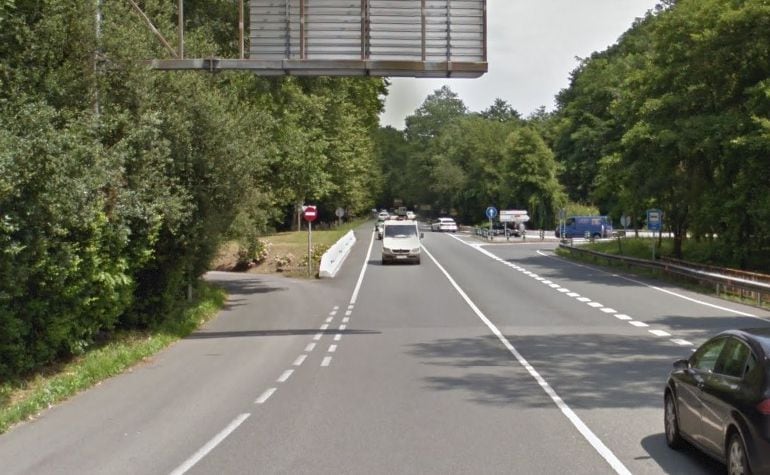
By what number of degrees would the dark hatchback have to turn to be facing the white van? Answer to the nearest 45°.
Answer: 0° — it already faces it

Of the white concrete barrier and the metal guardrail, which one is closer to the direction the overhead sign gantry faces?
the white concrete barrier

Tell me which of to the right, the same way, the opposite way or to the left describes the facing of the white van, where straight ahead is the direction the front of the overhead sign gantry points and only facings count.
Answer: the opposite way

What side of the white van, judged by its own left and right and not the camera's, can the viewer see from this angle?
front

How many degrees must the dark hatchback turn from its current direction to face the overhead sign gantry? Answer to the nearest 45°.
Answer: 0° — it already faces it

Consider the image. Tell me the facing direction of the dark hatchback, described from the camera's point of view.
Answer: facing away from the viewer and to the left of the viewer

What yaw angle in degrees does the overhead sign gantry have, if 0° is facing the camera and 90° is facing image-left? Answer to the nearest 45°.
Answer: approximately 180°

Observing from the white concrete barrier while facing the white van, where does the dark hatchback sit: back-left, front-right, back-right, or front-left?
back-right

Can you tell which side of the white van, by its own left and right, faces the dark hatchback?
front

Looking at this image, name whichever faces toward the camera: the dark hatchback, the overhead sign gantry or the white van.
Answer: the white van

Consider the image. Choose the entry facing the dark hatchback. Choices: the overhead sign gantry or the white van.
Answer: the white van

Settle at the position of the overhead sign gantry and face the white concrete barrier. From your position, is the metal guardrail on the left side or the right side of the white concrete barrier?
right

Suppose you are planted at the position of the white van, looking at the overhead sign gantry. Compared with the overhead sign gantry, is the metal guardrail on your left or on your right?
left

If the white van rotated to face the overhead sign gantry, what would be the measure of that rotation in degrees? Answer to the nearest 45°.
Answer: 0° — it already faces it

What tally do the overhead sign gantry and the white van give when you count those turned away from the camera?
1

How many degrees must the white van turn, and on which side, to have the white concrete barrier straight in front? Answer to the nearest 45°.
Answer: approximately 45° to its right

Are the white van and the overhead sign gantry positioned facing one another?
yes

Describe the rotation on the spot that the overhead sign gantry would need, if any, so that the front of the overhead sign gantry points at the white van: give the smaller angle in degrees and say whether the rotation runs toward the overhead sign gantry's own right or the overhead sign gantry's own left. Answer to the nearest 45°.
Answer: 0° — it already faces it
